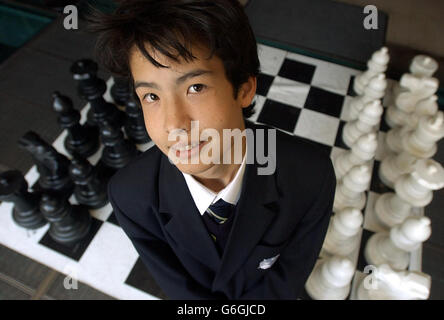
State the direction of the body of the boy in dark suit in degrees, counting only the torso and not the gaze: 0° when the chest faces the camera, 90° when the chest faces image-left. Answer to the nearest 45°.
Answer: approximately 0°

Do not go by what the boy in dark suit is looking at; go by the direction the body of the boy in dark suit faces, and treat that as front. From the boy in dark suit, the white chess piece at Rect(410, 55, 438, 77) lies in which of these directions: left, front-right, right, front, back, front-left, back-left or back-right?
back-left

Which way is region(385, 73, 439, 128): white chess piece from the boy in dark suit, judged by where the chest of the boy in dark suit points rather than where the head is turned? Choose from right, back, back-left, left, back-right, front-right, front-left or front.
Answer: back-left

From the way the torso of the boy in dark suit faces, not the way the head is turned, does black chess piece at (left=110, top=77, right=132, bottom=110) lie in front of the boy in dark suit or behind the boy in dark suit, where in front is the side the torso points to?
behind
